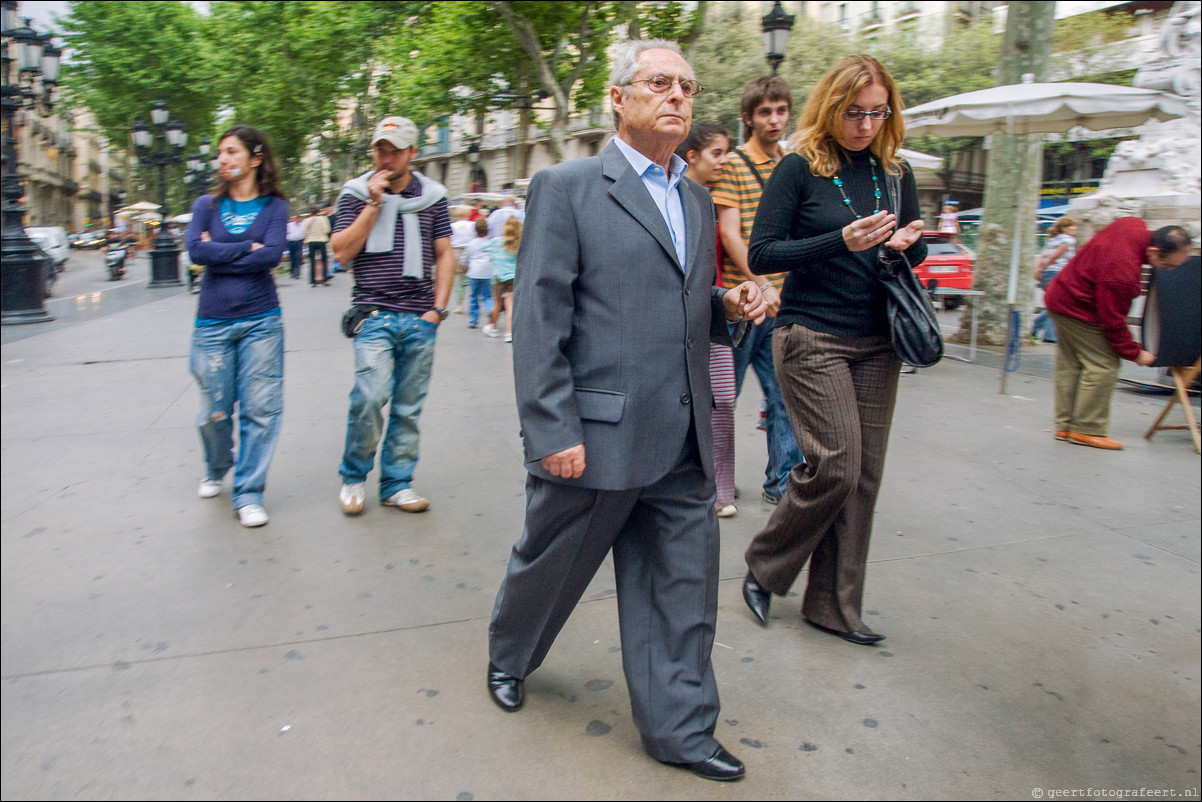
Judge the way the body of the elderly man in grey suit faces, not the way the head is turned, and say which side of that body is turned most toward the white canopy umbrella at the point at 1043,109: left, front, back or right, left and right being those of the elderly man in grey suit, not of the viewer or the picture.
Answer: left

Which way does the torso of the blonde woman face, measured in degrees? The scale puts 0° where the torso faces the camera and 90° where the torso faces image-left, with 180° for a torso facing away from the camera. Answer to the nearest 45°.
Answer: approximately 315°

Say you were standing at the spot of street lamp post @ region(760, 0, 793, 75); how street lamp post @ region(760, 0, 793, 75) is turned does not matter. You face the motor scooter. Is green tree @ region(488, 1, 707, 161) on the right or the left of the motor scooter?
right

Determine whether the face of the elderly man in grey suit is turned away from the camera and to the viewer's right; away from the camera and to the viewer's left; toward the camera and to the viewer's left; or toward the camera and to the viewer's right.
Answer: toward the camera and to the viewer's right

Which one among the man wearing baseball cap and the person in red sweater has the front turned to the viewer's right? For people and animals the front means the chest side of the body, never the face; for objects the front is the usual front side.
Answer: the person in red sweater

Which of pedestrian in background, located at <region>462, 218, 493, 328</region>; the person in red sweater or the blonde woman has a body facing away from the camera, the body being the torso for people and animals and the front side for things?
the pedestrian in background

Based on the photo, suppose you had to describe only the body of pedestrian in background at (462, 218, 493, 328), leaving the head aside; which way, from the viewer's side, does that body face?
away from the camera

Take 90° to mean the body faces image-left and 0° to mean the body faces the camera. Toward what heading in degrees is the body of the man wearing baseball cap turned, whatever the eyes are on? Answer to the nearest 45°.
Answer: approximately 0°

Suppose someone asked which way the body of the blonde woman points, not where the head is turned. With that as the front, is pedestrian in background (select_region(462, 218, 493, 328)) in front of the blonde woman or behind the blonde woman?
behind

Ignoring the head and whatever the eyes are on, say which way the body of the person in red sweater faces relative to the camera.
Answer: to the viewer's right

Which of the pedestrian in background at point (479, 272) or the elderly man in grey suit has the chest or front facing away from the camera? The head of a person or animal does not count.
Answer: the pedestrian in background
